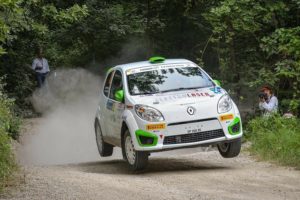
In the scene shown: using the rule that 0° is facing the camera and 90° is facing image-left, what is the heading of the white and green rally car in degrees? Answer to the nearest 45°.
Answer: approximately 315°

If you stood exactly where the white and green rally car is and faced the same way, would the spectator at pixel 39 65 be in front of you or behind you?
behind

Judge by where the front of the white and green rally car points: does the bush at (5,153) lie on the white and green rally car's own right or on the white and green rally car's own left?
on the white and green rally car's own right
